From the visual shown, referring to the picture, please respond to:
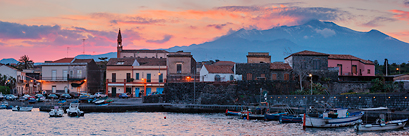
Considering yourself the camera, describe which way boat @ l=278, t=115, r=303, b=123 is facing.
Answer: facing to the left of the viewer
